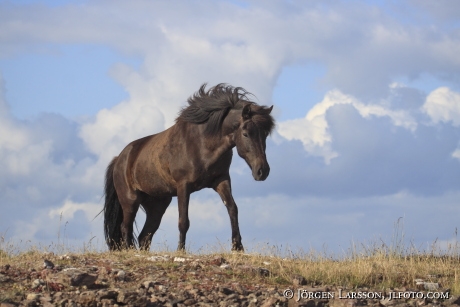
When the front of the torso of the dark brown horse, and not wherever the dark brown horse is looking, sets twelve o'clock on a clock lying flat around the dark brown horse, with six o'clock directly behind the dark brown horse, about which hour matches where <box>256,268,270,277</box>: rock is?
The rock is roughly at 1 o'clock from the dark brown horse.

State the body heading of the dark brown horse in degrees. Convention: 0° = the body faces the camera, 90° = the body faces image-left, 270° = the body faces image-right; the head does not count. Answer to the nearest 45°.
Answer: approximately 315°

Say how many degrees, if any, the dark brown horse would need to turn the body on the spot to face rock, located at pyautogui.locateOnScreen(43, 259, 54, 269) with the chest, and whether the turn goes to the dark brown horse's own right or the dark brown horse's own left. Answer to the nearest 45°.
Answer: approximately 90° to the dark brown horse's own right

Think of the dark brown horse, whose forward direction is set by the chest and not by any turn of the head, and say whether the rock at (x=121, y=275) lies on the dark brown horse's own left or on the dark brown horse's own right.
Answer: on the dark brown horse's own right

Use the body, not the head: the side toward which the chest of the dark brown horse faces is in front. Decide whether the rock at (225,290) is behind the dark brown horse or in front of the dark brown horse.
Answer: in front

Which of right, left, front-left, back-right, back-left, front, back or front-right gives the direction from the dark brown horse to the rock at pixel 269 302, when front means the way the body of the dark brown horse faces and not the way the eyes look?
front-right

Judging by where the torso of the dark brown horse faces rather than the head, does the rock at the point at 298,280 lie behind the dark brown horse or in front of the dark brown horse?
in front

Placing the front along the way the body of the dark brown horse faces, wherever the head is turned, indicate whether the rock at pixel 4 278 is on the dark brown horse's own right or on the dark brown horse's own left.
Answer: on the dark brown horse's own right
